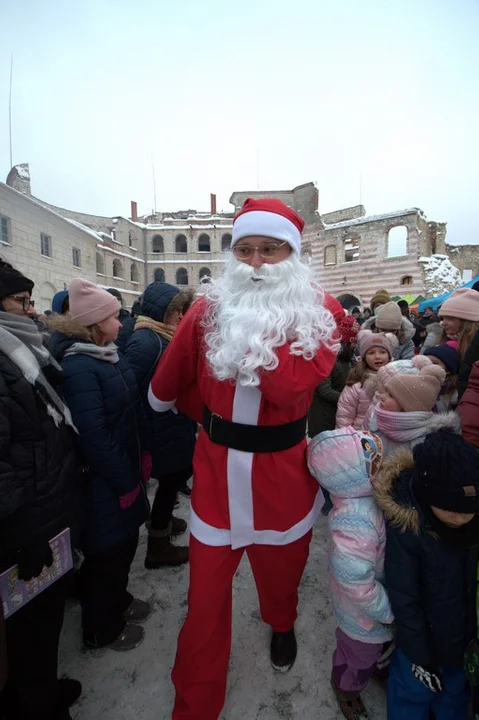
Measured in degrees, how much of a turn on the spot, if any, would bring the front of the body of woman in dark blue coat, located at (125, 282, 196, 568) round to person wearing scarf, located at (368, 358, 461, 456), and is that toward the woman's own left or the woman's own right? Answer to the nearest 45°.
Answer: approximately 45° to the woman's own right

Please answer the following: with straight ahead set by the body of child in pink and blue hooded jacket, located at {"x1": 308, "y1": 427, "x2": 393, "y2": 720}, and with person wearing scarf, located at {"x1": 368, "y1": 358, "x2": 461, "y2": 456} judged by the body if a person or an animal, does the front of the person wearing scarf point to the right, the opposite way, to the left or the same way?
the opposite way

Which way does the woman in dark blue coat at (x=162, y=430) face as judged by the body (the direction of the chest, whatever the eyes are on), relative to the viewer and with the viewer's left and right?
facing to the right of the viewer

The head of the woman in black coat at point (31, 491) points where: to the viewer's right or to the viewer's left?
to the viewer's right

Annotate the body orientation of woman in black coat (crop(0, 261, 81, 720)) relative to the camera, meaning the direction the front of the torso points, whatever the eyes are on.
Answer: to the viewer's right
